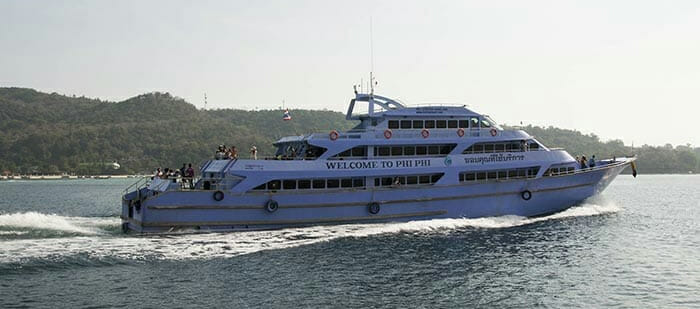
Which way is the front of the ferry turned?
to the viewer's right
